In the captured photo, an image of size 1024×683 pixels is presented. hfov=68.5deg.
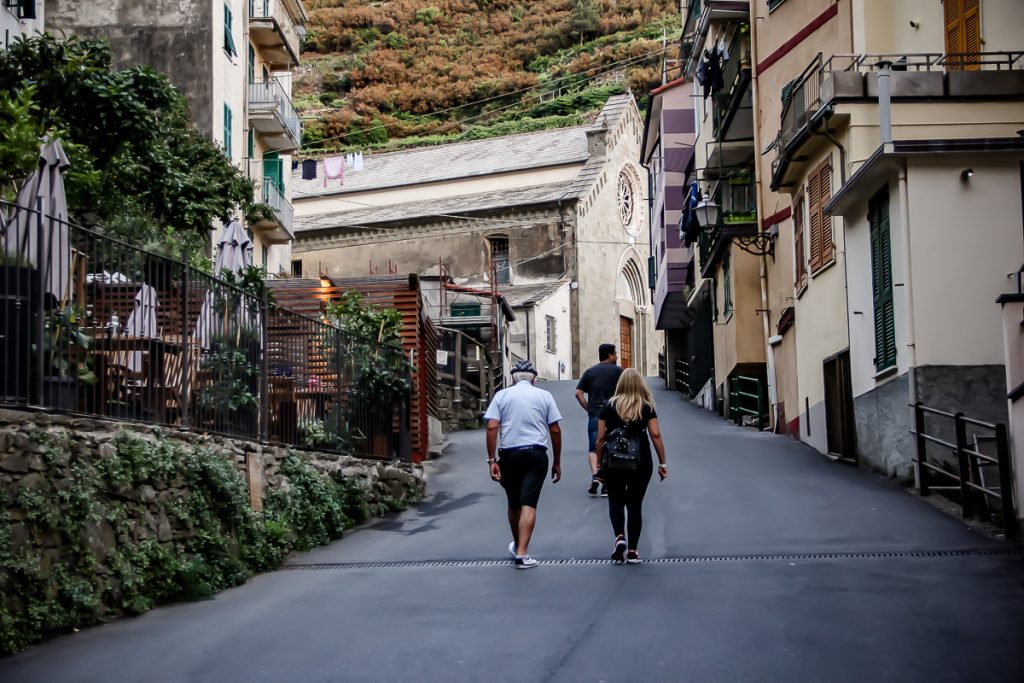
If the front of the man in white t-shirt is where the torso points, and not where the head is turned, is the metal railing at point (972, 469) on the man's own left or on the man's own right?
on the man's own right

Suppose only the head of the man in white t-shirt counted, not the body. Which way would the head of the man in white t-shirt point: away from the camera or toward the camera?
away from the camera

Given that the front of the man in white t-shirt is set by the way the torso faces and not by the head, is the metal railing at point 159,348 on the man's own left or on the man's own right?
on the man's own left

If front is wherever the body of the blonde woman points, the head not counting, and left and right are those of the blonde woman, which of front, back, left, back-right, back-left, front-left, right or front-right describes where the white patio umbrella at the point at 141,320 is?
left

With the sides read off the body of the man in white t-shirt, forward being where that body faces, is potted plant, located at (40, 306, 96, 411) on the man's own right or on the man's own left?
on the man's own left

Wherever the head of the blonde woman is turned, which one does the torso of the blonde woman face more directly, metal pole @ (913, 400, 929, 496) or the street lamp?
the street lamp

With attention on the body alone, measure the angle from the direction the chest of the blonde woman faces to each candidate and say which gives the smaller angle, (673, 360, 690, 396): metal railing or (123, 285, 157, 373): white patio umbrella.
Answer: the metal railing

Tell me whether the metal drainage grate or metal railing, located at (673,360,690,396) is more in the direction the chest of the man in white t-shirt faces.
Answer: the metal railing

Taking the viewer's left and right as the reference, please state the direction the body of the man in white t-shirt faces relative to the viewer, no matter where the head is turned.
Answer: facing away from the viewer

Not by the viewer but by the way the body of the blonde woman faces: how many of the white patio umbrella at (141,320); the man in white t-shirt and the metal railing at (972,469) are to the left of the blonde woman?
2

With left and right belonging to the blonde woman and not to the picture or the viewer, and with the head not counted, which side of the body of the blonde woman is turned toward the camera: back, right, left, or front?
back
